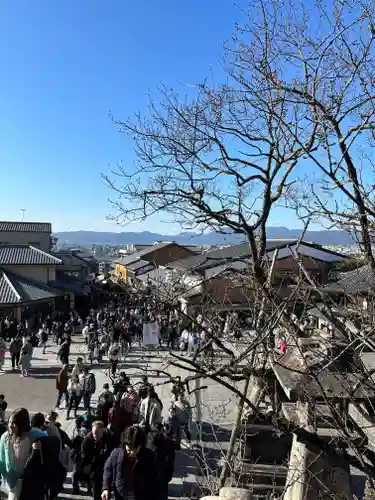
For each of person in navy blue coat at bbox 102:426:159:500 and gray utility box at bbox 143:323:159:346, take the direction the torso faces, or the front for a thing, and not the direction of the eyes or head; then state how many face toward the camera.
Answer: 2

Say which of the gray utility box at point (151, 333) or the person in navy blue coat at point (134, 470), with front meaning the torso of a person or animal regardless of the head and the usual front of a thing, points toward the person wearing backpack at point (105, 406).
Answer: the gray utility box

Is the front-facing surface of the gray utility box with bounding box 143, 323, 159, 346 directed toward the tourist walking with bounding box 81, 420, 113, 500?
yes

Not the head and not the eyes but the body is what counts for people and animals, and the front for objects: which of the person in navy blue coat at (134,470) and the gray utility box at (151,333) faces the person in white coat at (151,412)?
the gray utility box

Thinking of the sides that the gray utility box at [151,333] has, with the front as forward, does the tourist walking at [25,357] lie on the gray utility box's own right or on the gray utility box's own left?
on the gray utility box's own right

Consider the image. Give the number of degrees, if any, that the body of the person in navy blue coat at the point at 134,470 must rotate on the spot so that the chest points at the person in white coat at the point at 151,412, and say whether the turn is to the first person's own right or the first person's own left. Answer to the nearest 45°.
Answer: approximately 180°
